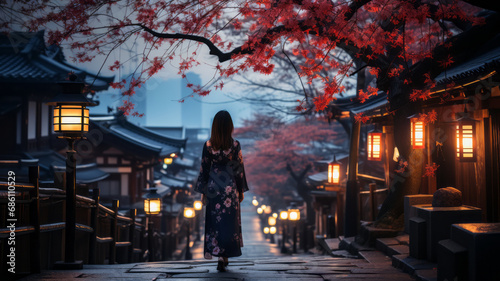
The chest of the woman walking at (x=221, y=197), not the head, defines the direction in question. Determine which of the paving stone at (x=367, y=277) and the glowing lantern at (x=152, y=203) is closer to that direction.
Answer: the glowing lantern

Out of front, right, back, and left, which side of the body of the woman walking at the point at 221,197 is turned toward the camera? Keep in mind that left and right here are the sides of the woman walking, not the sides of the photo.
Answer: back

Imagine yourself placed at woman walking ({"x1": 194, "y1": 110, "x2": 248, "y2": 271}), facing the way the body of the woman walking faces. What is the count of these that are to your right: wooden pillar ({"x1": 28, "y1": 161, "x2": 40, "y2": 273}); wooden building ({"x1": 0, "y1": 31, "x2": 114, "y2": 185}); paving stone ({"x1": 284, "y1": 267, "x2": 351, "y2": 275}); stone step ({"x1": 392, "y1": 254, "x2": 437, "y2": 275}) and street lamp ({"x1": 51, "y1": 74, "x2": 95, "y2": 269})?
2

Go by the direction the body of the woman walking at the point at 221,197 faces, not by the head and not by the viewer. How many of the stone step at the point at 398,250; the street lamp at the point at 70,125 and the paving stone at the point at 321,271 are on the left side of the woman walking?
1

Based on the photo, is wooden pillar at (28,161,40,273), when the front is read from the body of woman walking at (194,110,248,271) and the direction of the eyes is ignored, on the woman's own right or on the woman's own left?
on the woman's own left

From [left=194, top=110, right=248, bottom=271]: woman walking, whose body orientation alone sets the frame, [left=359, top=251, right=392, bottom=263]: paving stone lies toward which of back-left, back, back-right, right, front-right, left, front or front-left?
front-right

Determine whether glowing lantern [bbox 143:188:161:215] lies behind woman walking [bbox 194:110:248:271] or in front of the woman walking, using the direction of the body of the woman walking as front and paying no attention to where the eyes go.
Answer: in front

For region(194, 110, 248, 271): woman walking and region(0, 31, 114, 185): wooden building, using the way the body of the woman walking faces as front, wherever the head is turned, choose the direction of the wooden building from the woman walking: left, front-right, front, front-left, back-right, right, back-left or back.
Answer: front-left

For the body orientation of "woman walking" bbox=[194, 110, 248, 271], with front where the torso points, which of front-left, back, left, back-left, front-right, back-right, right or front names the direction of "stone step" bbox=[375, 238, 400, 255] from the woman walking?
front-right

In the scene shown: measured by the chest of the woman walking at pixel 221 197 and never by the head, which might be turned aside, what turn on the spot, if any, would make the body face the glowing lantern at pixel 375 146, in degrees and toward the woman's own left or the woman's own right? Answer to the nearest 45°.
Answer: approximately 45° to the woman's own right

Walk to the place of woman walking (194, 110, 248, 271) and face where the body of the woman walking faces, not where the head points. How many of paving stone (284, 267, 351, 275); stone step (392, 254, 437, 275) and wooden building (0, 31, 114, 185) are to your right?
2

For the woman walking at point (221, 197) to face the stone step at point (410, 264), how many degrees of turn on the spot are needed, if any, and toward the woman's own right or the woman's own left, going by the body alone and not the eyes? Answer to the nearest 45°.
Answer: approximately 90° to the woman's own right
